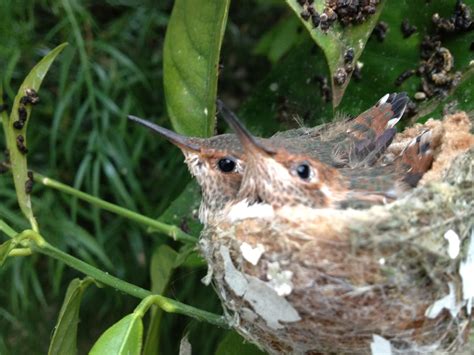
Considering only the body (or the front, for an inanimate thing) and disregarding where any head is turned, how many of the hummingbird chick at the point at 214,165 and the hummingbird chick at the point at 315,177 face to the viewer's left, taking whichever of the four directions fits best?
2

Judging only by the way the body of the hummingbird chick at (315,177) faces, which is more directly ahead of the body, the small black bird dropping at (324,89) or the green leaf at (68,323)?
the green leaf

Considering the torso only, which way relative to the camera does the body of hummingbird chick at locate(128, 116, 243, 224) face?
to the viewer's left

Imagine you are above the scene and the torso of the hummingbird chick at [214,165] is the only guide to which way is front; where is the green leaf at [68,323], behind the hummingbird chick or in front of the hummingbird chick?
in front

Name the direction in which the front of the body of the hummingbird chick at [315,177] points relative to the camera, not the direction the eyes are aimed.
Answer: to the viewer's left

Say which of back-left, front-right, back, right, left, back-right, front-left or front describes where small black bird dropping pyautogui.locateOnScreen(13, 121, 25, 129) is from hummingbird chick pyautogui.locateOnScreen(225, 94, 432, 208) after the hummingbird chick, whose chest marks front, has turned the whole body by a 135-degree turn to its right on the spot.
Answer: left
